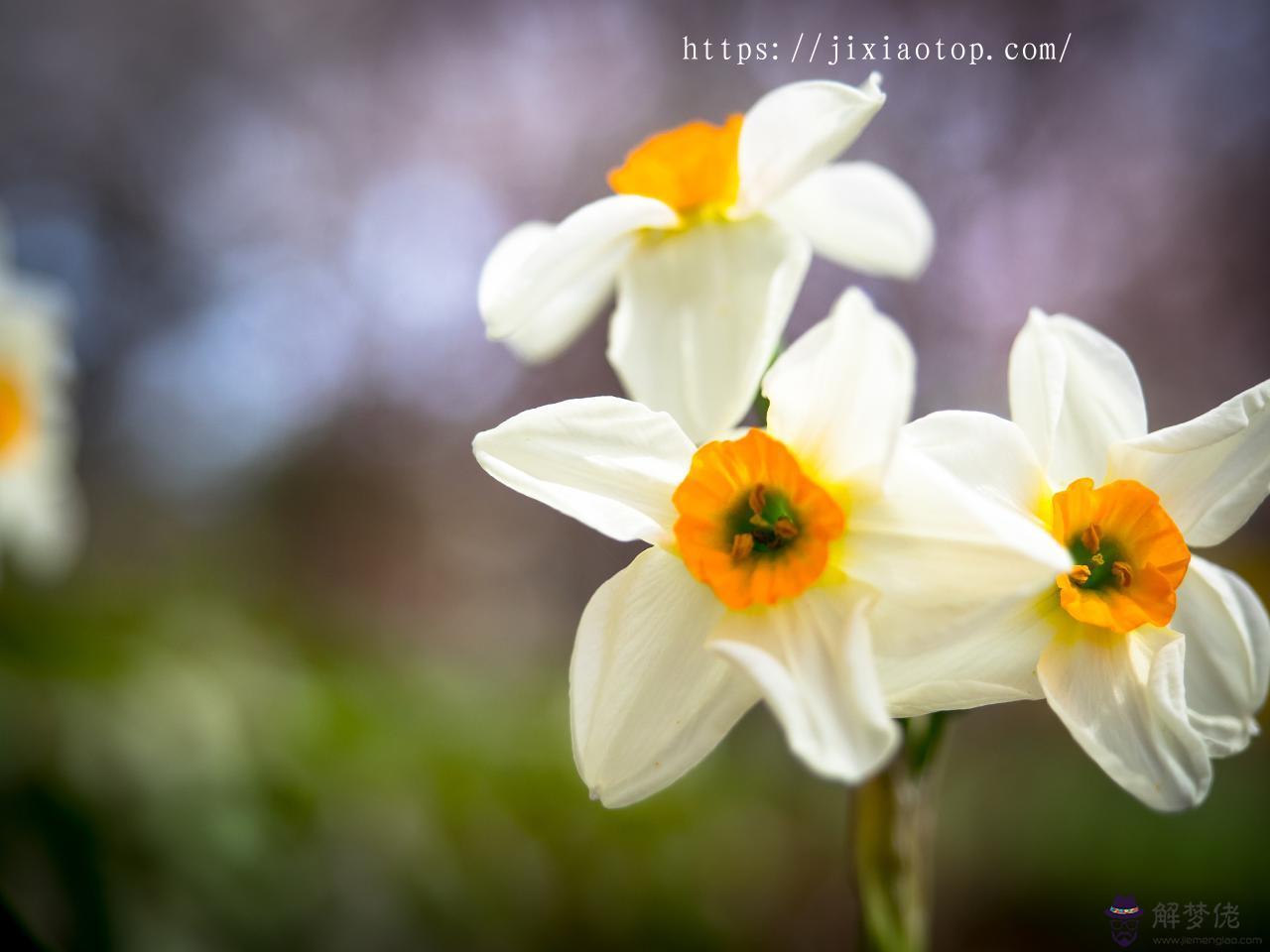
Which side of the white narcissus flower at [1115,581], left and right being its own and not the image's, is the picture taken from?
front

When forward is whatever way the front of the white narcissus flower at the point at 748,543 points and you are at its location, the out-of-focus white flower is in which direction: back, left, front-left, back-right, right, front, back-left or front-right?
back-right

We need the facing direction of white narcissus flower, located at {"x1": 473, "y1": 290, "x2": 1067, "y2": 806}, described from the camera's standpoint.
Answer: facing the viewer

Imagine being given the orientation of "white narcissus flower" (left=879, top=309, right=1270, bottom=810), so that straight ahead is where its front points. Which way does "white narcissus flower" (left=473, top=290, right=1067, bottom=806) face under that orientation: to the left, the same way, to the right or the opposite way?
the same way

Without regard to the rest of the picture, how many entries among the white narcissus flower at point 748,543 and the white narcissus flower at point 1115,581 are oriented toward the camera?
2
